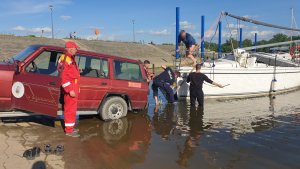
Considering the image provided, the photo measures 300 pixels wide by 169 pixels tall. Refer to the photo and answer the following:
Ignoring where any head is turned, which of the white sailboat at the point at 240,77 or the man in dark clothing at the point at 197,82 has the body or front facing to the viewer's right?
the white sailboat

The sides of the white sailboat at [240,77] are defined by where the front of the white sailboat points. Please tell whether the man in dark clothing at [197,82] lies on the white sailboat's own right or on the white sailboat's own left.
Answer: on the white sailboat's own right
